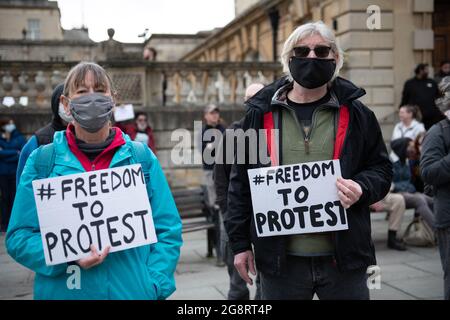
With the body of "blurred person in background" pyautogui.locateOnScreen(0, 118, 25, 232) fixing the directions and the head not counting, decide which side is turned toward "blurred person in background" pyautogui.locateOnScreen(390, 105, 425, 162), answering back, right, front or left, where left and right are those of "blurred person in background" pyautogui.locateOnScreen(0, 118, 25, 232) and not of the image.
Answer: left

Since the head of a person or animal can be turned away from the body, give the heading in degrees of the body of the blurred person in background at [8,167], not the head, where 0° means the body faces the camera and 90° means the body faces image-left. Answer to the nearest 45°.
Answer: approximately 0°

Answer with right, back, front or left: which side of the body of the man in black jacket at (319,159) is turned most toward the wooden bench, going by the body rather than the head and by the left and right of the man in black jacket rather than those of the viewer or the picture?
back

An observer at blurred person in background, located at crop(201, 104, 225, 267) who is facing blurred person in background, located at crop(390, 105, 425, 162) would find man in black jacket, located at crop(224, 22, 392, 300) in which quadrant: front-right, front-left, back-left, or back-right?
back-right

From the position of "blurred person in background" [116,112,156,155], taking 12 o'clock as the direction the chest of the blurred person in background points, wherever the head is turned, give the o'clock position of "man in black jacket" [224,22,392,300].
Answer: The man in black jacket is roughly at 12 o'clock from the blurred person in background.
